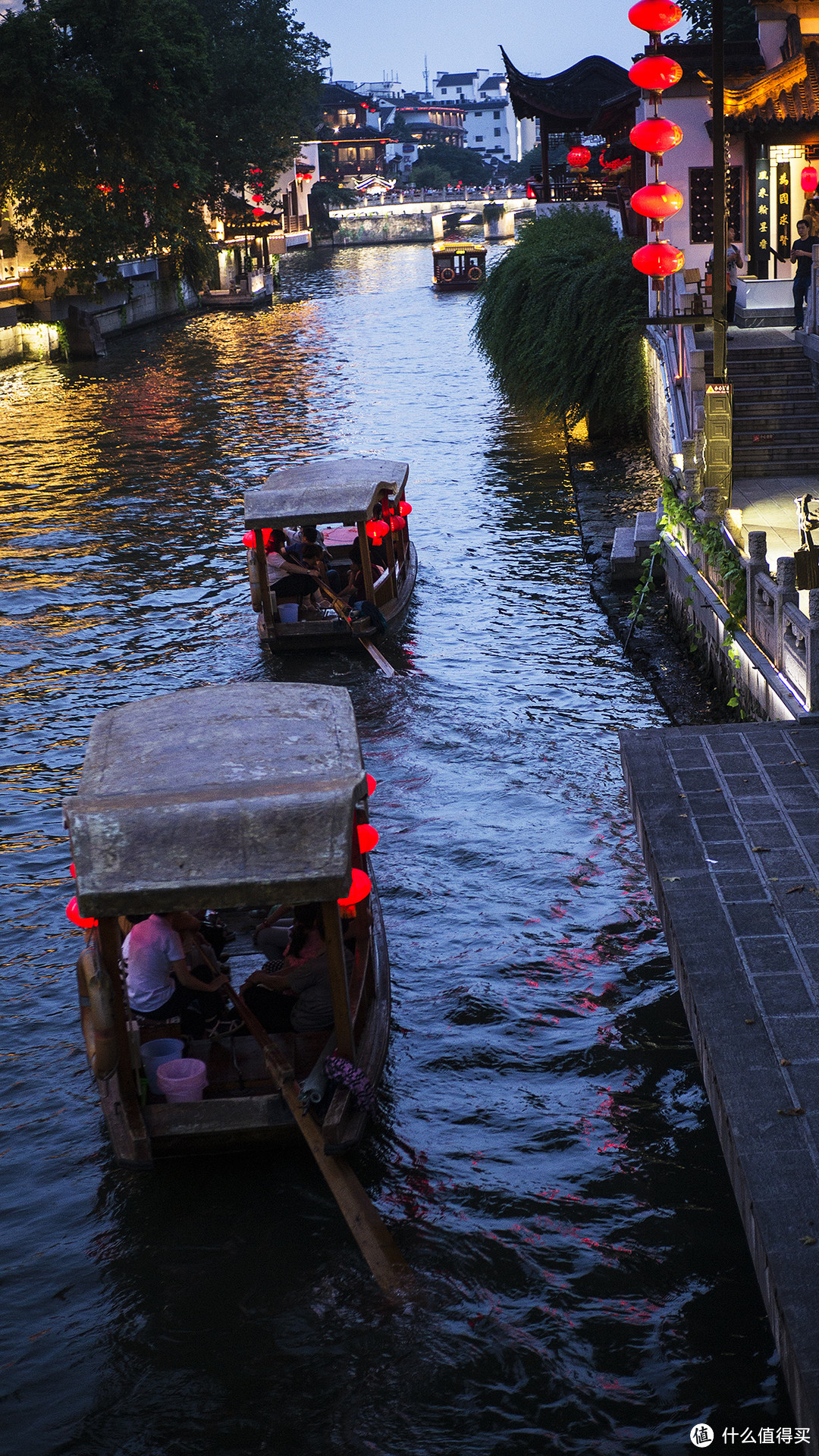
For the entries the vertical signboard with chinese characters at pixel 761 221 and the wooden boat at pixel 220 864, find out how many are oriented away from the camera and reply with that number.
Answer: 1

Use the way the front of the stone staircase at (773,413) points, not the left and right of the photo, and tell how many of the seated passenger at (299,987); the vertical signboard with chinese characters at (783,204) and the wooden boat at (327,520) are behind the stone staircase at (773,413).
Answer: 1

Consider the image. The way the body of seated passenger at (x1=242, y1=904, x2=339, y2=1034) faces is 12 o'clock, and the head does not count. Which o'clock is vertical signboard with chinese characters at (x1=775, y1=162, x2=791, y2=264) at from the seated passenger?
The vertical signboard with chinese characters is roughly at 4 o'clock from the seated passenger.

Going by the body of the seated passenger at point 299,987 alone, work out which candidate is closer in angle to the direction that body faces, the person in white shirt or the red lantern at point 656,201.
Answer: the person in white shirt

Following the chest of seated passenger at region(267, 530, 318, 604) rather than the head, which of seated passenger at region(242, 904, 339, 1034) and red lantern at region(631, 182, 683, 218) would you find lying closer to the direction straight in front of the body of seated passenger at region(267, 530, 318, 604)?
the red lantern

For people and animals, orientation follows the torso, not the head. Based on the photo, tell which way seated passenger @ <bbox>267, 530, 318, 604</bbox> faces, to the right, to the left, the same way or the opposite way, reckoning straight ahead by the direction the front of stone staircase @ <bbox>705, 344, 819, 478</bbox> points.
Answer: to the left

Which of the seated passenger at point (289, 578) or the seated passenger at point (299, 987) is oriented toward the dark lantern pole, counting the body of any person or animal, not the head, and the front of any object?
the seated passenger at point (289, 578)

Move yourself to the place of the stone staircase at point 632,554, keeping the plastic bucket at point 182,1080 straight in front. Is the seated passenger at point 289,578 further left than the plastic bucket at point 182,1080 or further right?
right

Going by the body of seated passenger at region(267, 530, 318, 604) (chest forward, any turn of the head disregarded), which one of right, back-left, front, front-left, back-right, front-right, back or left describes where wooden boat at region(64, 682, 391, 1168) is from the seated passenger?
right

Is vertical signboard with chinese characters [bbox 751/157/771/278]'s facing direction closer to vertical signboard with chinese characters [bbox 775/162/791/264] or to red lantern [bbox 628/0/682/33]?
the red lantern

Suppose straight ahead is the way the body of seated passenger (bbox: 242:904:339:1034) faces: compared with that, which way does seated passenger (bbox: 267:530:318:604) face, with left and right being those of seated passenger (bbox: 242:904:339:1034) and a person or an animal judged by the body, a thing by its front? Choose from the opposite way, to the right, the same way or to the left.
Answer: the opposite way

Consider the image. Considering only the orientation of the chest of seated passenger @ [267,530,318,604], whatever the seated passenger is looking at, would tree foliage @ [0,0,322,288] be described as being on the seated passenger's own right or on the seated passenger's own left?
on the seated passenger's own left

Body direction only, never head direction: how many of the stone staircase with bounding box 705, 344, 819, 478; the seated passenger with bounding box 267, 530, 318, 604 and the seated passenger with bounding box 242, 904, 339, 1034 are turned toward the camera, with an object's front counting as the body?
1

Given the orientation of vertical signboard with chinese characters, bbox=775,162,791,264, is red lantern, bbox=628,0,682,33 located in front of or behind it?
in front
